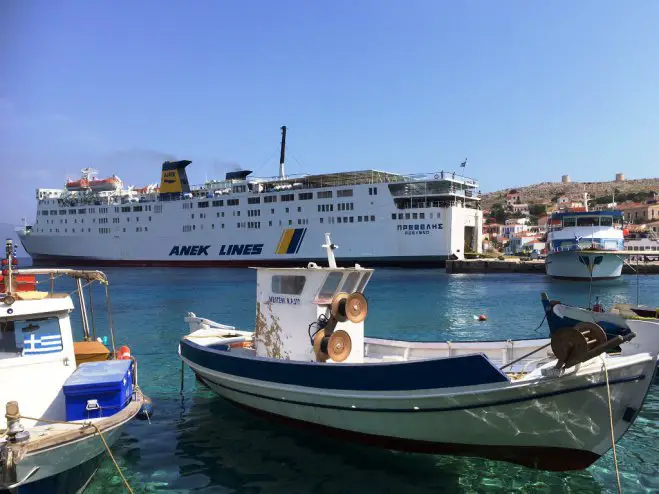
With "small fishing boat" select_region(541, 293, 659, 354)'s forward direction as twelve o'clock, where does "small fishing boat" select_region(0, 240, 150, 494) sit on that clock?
"small fishing boat" select_region(0, 240, 150, 494) is roughly at 10 o'clock from "small fishing boat" select_region(541, 293, 659, 354).

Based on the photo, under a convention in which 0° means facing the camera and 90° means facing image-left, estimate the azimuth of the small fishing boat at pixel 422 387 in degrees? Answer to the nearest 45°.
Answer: approximately 315°

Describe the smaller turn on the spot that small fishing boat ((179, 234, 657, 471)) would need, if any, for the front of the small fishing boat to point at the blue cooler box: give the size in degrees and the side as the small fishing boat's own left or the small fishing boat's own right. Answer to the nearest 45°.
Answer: approximately 135° to the small fishing boat's own right

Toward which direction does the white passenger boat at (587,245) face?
toward the camera

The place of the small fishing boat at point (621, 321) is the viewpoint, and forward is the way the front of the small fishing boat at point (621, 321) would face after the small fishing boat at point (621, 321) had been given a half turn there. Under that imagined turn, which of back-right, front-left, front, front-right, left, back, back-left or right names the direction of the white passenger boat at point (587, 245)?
left

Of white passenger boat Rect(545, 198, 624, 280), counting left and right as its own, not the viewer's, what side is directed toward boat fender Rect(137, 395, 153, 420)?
front

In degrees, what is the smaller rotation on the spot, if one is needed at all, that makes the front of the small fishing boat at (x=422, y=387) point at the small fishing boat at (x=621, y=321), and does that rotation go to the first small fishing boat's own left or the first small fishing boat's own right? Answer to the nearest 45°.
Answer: approximately 90° to the first small fishing boat's own left

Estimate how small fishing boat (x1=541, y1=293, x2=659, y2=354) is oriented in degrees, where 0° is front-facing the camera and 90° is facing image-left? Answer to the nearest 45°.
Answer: approximately 90°

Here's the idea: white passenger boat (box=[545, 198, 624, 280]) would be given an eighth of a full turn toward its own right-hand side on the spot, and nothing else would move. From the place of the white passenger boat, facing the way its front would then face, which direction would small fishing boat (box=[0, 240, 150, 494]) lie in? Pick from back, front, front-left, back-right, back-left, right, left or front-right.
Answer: front-left

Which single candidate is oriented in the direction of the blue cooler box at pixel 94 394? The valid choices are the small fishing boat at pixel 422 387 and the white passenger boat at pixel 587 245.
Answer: the white passenger boat
